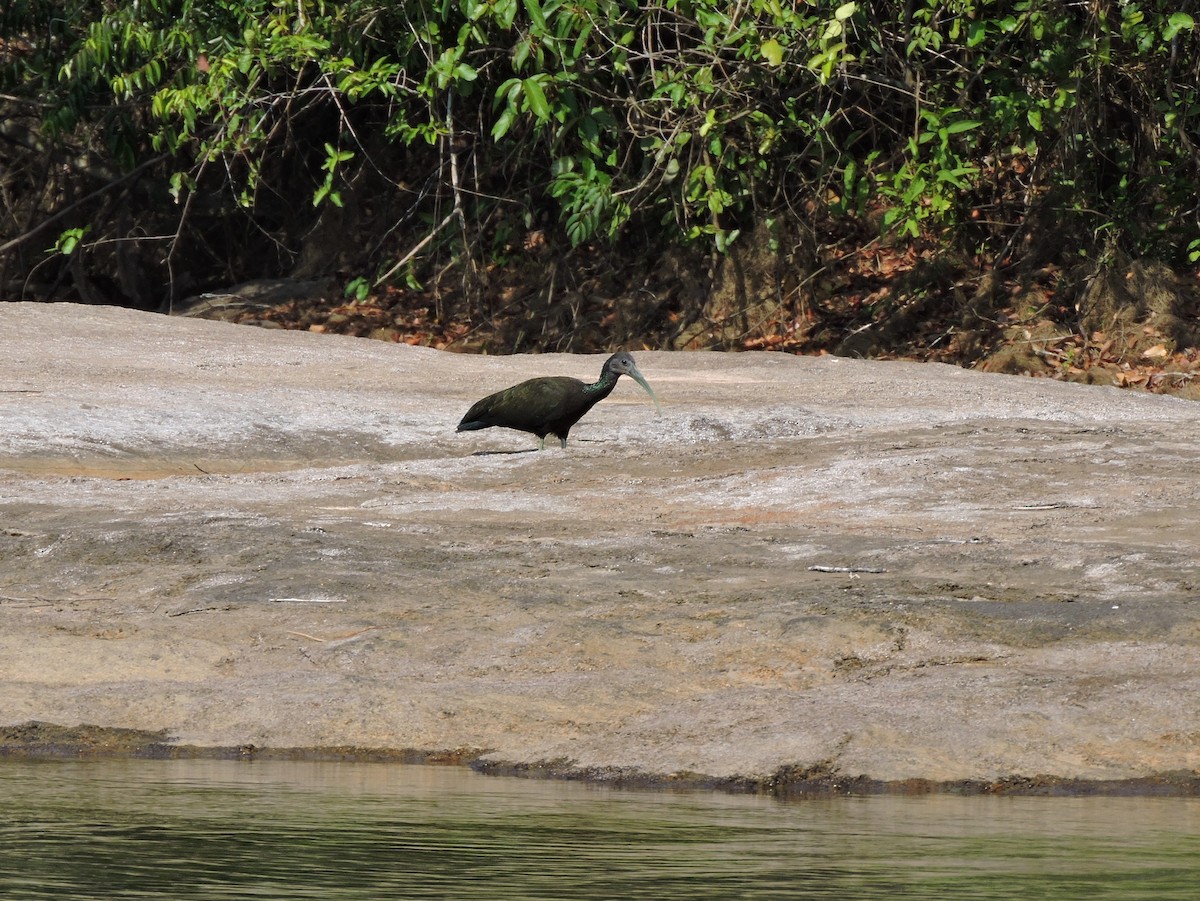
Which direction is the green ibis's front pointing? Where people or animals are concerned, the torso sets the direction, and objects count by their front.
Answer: to the viewer's right
